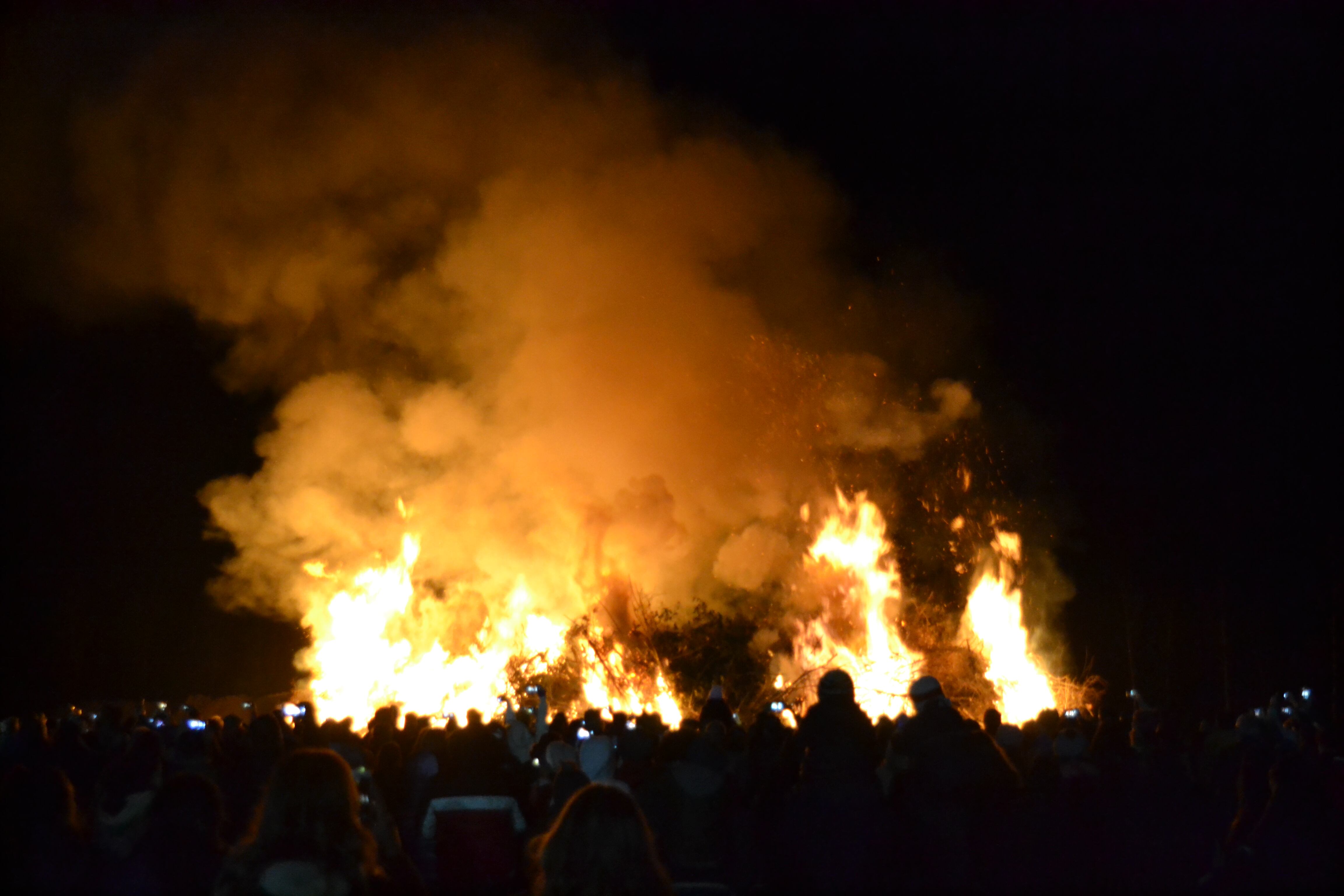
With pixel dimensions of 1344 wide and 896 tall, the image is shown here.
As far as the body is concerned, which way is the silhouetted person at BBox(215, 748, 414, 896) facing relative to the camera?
away from the camera

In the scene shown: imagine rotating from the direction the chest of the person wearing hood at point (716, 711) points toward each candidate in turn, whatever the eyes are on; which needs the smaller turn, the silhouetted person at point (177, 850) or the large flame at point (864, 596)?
the large flame

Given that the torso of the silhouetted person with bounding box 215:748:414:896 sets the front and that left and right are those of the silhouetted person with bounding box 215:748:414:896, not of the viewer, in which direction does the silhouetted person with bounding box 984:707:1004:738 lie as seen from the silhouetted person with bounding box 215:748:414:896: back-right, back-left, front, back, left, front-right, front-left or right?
front-right

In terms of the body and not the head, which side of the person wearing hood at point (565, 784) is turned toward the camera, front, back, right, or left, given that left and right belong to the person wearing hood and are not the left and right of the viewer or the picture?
back

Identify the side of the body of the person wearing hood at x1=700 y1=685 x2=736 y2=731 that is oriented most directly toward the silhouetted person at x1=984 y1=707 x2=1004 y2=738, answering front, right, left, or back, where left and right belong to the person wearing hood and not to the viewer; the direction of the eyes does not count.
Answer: right

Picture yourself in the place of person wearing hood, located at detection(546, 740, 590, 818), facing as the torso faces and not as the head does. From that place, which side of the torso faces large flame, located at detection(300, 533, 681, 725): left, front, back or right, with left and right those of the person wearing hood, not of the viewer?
front

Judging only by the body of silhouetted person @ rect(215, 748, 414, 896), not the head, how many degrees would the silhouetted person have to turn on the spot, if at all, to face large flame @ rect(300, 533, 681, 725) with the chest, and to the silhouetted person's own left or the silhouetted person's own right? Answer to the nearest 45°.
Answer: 0° — they already face it

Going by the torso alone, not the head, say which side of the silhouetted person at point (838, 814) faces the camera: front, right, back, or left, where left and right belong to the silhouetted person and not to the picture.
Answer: back

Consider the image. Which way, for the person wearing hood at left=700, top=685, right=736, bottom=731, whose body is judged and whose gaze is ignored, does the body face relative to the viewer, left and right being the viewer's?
facing away from the viewer

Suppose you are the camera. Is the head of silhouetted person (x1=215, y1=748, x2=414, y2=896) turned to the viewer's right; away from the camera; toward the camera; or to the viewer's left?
away from the camera

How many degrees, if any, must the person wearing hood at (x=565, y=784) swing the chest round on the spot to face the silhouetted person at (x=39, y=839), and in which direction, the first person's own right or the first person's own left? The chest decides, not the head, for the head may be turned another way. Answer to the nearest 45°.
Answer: approximately 135° to the first person's own left

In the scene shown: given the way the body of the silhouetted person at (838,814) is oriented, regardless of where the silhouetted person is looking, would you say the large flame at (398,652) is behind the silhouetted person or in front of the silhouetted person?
in front

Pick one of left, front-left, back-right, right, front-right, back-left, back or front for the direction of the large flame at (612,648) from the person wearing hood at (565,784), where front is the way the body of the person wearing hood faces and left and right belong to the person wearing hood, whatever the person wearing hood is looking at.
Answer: front
